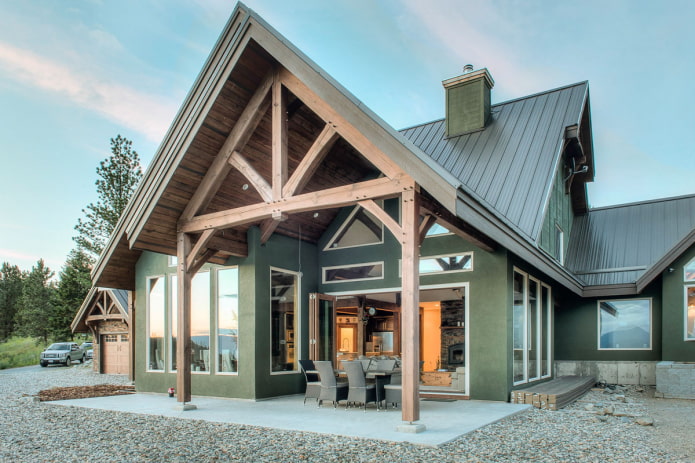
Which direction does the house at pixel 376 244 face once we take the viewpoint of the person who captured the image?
facing the viewer and to the left of the viewer

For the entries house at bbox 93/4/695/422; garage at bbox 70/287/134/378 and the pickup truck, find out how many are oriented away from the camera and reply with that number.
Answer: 0

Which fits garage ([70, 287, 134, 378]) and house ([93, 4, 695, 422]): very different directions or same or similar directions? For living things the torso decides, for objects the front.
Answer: same or similar directions

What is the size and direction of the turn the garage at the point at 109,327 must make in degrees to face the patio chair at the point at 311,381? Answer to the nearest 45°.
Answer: approximately 45° to its left

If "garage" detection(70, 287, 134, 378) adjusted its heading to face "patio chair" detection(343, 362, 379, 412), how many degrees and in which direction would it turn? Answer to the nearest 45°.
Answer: approximately 45° to its left

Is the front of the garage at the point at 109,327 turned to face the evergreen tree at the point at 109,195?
no

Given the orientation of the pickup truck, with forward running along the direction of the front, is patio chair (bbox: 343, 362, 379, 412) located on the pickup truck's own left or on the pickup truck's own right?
on the pickup truck's own left

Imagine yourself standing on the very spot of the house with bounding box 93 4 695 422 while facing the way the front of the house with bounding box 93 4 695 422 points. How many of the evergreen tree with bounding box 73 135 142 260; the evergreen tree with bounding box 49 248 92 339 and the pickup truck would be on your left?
0

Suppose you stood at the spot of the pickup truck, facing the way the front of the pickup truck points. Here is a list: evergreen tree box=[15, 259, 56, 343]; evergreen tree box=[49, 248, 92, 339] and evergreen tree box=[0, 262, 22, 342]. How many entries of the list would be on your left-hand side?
0

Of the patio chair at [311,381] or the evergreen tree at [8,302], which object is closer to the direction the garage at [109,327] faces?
the patio chair

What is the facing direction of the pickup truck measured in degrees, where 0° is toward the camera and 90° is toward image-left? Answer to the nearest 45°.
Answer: approximately 45°

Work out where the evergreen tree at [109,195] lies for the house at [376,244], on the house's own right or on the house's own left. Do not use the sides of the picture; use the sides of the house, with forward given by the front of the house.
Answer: on the house's own right
